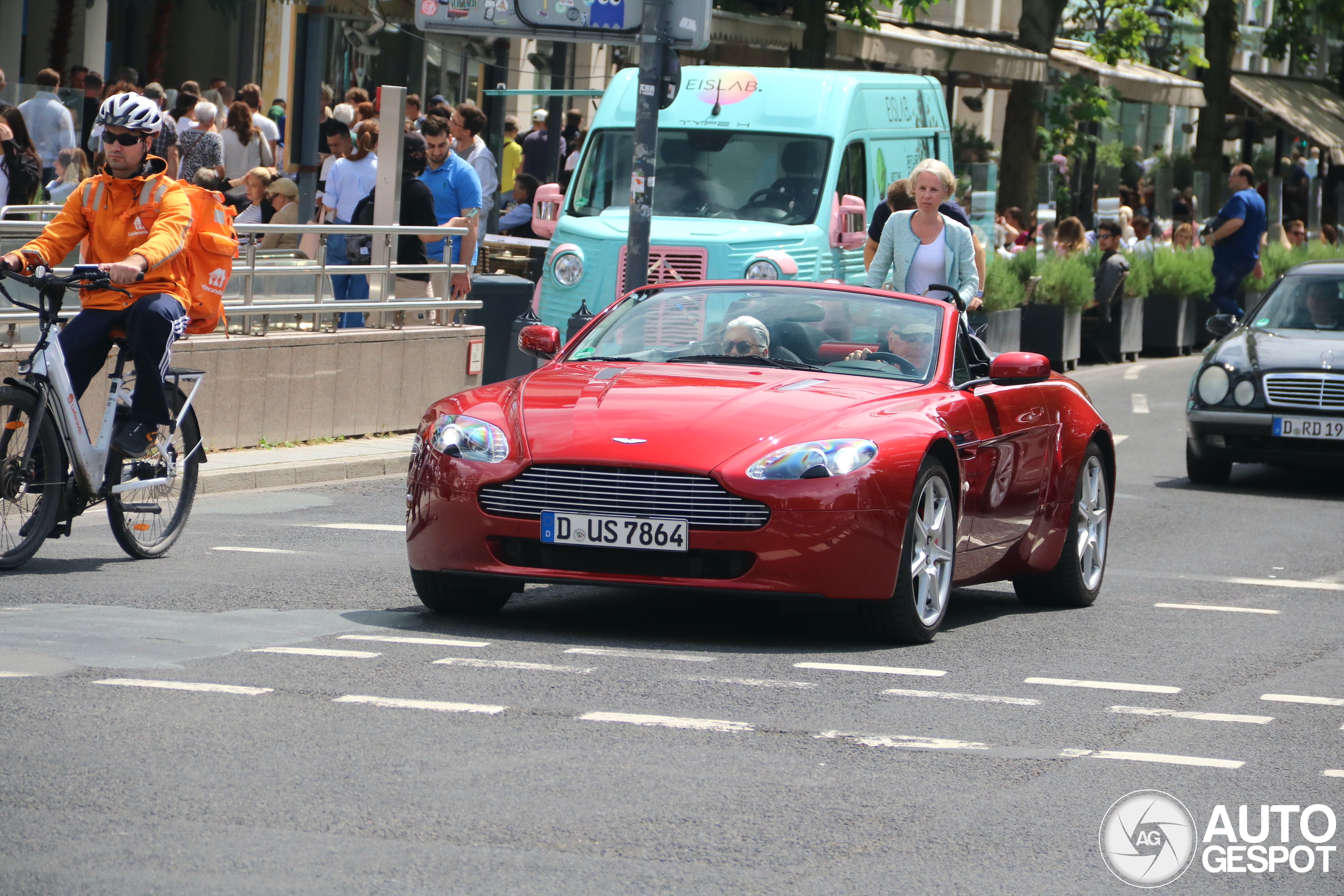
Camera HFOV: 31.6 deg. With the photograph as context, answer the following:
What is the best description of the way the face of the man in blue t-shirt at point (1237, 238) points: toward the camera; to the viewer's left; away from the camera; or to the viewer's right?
to the viewer's left

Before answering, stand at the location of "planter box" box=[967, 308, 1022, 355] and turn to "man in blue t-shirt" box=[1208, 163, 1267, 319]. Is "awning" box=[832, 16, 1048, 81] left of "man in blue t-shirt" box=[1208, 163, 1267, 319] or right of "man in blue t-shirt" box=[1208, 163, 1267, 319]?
left

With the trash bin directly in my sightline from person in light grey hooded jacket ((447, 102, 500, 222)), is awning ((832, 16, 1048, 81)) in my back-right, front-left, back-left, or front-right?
back-left

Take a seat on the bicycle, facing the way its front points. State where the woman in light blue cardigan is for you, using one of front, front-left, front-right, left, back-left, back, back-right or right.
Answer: back

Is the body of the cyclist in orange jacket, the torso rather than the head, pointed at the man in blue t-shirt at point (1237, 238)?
no

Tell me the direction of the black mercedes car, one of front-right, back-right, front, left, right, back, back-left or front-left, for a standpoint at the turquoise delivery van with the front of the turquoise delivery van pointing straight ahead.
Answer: left

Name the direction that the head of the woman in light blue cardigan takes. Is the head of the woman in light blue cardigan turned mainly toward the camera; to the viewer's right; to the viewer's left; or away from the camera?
toward the camera

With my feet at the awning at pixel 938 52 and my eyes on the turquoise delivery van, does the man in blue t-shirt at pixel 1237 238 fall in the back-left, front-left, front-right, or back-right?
front-left

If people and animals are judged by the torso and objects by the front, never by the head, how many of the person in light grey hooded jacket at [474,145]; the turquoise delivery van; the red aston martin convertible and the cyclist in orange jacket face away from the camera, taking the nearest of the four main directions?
0

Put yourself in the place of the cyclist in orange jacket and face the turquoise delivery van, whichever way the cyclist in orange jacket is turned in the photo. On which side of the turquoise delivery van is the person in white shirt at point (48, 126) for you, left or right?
left

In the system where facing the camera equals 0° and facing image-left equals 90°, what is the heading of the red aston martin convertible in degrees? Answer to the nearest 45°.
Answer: approximately 45°

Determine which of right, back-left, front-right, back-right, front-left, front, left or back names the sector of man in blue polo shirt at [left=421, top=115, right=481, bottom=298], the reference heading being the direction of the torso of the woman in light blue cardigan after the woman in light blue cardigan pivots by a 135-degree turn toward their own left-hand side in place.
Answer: left
